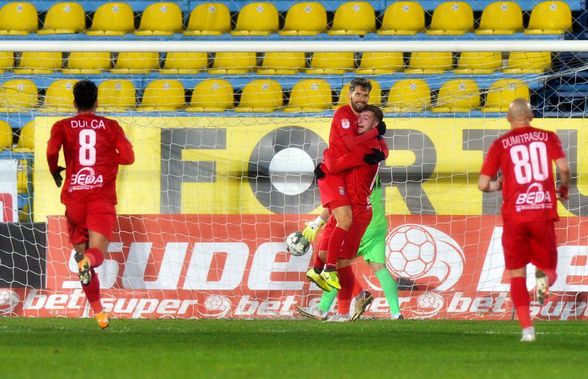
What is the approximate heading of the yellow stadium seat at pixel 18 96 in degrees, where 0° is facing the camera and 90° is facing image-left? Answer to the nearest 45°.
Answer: approximately 0°

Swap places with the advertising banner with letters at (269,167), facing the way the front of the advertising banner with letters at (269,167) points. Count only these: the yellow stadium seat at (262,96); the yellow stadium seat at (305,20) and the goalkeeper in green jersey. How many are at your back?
2

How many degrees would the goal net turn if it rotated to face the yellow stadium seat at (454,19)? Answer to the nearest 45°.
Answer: approximately 135° to its left

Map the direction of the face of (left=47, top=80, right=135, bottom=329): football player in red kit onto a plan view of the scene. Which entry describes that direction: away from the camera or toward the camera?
away from the camera

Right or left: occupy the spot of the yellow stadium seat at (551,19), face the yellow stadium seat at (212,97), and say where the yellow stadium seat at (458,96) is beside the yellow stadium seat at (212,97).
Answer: left

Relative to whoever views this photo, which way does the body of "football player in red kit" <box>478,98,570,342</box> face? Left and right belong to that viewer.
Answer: facing away from the viewer

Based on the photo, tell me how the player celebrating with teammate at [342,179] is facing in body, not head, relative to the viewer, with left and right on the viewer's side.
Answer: facing the viewer and to the right of the viewer

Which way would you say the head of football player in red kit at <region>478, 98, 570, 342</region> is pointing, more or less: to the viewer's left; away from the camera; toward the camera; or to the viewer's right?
away from the camera

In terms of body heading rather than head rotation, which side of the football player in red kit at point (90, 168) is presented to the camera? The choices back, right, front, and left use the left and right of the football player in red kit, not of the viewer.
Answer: back

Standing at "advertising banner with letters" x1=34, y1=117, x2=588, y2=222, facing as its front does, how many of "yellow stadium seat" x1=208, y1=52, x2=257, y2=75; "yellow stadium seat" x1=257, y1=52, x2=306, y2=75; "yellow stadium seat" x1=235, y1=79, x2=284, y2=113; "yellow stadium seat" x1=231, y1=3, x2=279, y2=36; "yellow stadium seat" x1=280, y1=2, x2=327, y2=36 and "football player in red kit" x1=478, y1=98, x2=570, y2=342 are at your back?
5

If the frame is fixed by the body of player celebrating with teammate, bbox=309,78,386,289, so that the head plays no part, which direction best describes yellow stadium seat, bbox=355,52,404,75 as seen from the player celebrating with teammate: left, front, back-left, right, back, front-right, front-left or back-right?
back-left
